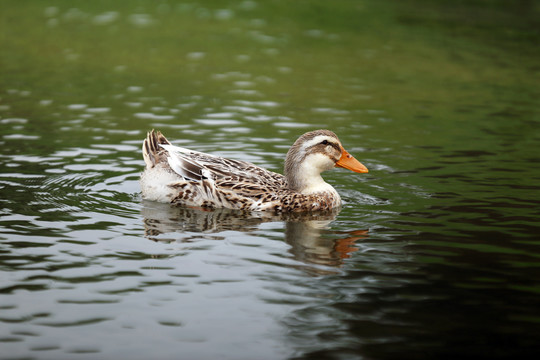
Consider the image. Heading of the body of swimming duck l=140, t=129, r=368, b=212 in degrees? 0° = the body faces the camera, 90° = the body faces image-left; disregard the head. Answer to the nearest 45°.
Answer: approximately 270°
